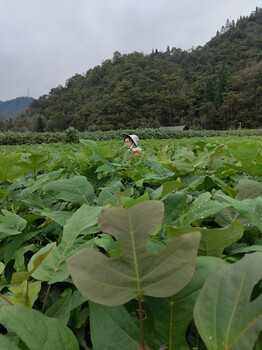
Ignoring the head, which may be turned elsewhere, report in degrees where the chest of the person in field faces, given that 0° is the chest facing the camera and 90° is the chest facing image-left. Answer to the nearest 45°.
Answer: approximately 45°
